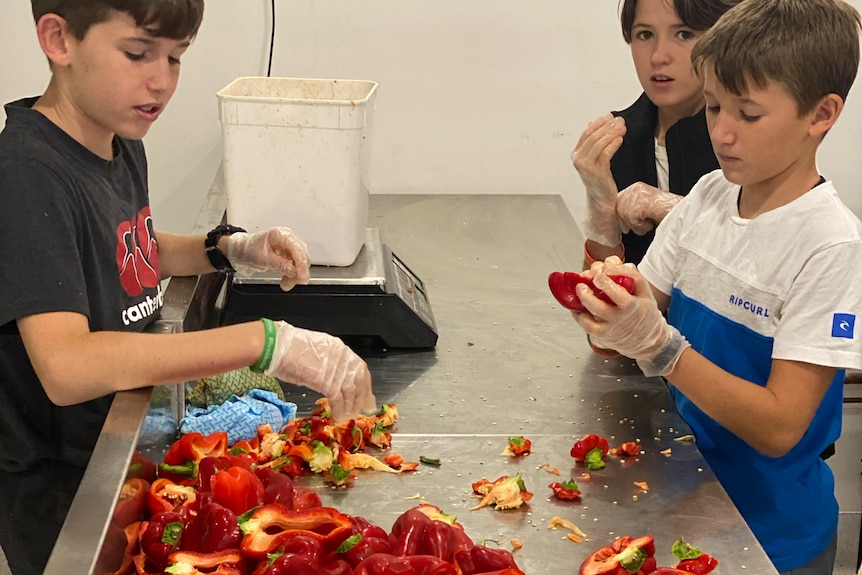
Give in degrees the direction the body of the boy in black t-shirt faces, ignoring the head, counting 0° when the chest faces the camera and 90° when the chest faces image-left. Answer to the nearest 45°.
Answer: approximately 315°

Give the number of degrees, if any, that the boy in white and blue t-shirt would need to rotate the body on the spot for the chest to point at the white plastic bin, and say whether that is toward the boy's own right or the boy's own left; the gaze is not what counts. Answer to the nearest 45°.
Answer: approximately 45° to the boy's own right

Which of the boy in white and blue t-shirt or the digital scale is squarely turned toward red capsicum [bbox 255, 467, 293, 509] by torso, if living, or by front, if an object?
the boy in white and blue t-shirt

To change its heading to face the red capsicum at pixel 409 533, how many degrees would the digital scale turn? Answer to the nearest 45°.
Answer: approximately 90° to its right

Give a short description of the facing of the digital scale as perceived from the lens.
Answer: facing to the right of the viewer

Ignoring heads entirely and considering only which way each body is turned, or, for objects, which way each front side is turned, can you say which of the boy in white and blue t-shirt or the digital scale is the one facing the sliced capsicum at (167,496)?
the boy in white and blue t-shirt

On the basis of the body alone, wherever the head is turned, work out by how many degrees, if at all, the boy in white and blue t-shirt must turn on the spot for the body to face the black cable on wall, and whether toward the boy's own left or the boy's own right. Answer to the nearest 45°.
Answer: approximately 90° to the boy's own right

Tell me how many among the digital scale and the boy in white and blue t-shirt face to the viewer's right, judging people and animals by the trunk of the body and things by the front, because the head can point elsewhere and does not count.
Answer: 1

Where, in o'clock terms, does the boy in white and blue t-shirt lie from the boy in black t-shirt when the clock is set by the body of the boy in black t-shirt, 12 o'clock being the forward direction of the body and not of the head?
The boy in white and blue t-shirt is roughly at 11 o'clock from the boy in black t-shirt.

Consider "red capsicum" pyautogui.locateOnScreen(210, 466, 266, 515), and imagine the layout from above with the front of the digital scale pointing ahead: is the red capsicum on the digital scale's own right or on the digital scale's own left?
on the digital scale's own right

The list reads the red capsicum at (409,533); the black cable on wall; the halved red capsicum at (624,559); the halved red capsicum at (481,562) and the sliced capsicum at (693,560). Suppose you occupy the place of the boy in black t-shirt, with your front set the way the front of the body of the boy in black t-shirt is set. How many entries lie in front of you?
4

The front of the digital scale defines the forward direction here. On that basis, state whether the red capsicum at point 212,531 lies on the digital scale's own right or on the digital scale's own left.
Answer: on the digital scale's own right

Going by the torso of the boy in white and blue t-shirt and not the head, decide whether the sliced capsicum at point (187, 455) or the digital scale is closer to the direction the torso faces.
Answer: the sliced capsicum

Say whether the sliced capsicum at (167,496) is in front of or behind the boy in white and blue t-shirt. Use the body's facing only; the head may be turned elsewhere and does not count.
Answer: in front

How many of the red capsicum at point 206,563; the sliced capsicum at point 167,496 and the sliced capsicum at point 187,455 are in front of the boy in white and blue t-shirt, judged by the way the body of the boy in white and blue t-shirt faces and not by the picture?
3
